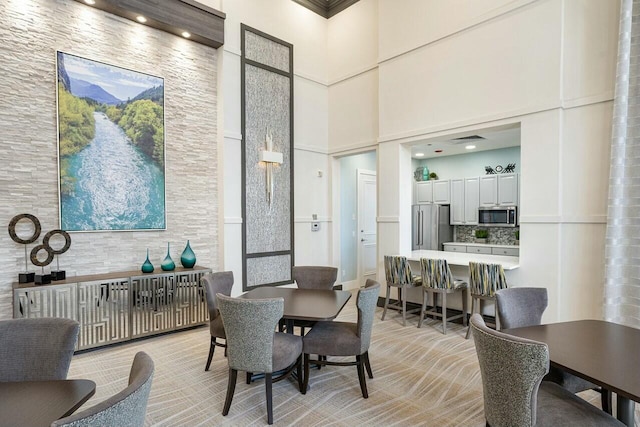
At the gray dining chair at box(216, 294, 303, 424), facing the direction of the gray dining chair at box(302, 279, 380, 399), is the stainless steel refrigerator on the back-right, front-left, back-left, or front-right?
front-left

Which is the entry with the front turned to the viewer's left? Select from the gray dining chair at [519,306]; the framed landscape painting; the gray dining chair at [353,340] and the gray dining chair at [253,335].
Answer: the gray dining chair at [353,340]

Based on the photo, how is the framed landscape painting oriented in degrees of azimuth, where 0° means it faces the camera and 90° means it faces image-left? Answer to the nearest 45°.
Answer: approximately 315°

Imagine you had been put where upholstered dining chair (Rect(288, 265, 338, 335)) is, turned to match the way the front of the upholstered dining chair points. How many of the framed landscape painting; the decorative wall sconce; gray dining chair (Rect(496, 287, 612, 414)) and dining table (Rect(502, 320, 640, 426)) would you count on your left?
2

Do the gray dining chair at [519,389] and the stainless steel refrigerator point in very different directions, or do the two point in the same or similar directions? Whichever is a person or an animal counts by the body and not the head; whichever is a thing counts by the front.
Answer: very different directions

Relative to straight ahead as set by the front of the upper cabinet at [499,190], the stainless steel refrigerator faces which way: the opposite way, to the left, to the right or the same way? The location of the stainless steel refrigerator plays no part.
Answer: the same way

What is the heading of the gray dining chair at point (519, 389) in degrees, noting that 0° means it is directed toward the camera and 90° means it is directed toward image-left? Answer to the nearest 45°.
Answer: approximately 225°

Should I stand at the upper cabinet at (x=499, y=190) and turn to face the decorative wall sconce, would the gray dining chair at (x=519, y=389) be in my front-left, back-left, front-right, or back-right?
front-left

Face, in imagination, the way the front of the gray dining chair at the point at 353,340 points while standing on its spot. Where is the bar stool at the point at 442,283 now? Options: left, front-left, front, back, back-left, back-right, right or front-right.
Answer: back-right

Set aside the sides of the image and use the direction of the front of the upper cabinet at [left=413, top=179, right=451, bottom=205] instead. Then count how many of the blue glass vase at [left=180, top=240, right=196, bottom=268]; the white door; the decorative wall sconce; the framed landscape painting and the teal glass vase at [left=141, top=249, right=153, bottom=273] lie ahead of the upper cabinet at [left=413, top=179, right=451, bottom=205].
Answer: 5

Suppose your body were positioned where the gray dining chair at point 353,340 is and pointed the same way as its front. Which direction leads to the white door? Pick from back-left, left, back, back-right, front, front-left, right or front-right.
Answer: right

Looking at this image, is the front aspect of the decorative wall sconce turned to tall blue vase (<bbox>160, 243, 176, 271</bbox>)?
no

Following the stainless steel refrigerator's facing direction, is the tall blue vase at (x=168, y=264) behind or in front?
in front

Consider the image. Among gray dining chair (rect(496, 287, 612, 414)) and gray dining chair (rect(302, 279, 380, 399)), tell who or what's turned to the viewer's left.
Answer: gray dining chair (rect(302, 279, 380, 399))

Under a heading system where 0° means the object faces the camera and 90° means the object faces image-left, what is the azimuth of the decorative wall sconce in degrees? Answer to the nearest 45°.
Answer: approximately 315°

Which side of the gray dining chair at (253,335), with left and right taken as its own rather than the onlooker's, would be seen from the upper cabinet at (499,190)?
front

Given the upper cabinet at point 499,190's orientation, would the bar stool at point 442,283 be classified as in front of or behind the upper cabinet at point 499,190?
in front

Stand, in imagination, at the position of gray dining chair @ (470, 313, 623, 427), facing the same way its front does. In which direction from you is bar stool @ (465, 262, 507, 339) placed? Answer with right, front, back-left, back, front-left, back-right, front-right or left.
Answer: front-left

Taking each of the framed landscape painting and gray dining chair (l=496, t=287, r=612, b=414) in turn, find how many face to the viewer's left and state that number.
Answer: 0
